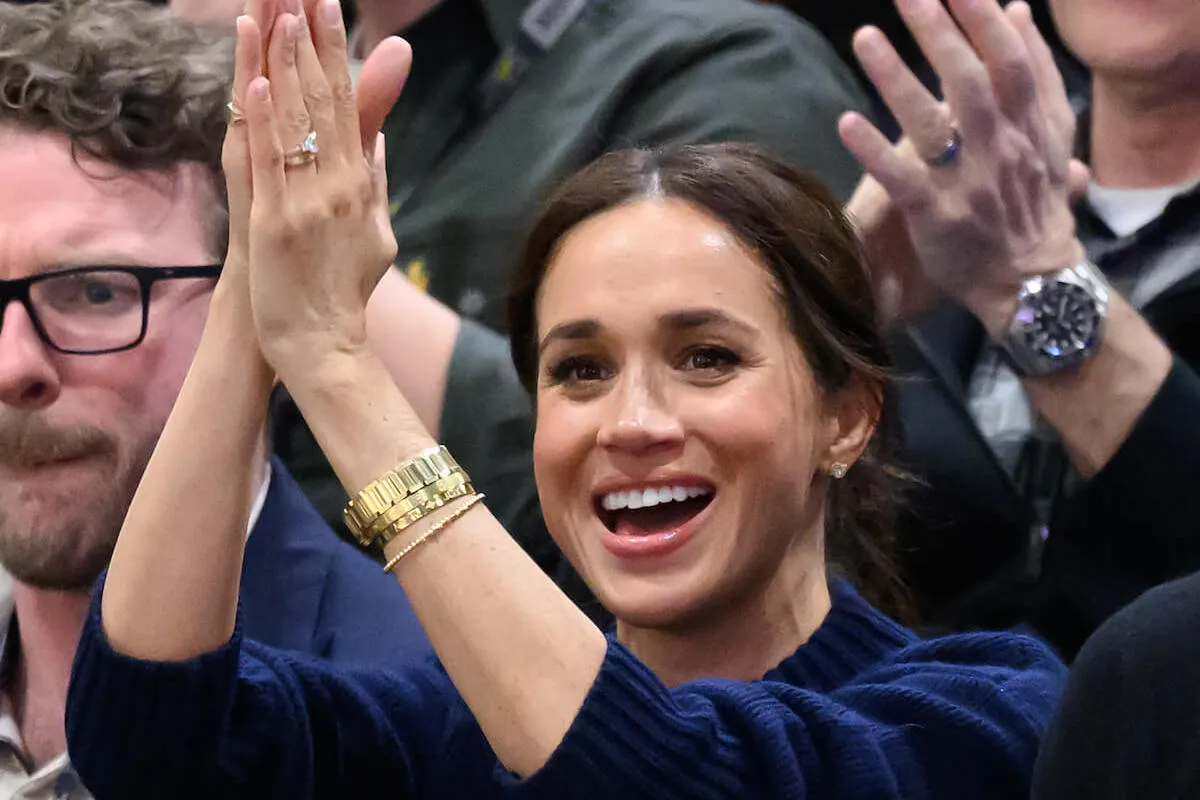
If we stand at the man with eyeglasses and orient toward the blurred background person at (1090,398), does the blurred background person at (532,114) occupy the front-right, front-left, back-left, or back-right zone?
front-left

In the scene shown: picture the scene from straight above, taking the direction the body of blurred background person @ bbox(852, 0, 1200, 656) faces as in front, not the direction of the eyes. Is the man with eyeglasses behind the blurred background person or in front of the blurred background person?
in front

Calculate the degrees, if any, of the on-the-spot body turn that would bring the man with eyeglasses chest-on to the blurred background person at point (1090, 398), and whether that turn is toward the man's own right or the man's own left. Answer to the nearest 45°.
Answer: approximately 135° to the man's own left

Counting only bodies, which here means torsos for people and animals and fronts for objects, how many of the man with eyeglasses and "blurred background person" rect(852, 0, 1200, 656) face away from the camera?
0

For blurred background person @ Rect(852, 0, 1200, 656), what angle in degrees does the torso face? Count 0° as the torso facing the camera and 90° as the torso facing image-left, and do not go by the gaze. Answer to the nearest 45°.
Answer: approximately 45°

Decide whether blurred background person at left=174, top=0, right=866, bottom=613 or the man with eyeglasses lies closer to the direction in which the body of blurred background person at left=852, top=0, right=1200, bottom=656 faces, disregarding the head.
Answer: the man with eyeglasses

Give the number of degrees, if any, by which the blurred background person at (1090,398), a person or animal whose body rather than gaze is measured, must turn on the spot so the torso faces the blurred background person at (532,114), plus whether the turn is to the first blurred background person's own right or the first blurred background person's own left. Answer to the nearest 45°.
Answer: approximately 45° to the first blurred background person's own right

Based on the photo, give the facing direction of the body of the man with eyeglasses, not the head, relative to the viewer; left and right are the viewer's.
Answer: facing the viewer and to the left of the viewer

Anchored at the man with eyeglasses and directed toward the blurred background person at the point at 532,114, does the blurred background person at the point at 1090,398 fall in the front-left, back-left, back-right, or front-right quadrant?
front-right
